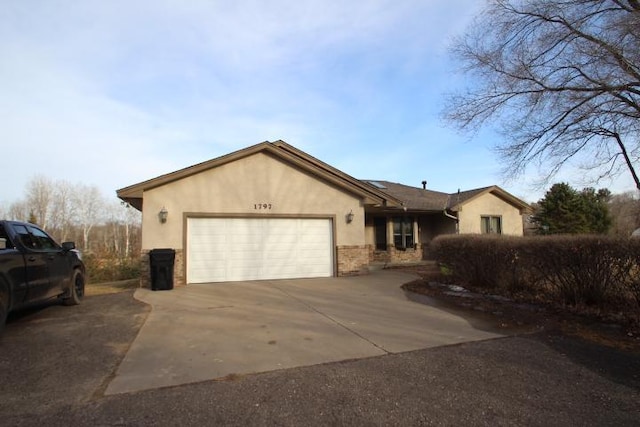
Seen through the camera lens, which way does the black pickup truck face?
facing away from the viewer and to the right of the viewer

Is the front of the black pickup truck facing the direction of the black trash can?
yes

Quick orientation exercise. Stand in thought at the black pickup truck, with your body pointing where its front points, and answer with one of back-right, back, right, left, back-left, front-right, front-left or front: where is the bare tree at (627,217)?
front-right

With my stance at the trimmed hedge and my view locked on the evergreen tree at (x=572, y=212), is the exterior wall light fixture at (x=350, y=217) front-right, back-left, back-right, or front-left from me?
front-left

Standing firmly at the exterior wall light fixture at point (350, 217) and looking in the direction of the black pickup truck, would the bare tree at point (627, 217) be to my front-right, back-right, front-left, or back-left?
back-left

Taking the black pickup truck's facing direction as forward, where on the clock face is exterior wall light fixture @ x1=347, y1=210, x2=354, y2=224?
The exterior wall light fixture is roughly at 1 o'clock from the black pickup truck.
